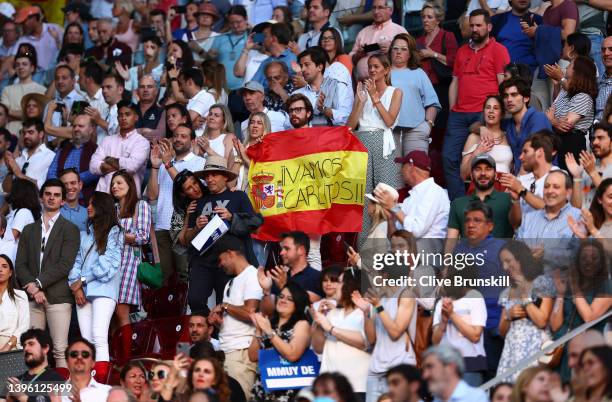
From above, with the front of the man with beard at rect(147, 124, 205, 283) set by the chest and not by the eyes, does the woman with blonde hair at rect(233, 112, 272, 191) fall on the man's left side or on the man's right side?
on the man's left side

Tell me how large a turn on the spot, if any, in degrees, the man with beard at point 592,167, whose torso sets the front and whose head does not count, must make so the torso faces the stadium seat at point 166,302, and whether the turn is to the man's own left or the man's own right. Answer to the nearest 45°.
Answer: approximately 45° to the man's own right

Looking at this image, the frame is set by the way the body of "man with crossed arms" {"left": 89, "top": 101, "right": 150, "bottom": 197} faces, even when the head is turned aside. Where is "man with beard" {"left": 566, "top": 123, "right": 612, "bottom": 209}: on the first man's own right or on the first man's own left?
on the first man's own left

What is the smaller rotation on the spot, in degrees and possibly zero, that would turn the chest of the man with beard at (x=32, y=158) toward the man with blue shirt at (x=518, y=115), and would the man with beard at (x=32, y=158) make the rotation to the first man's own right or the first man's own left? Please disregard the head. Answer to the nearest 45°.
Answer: approximately 90° to the first man's own left
